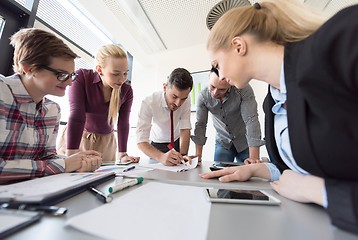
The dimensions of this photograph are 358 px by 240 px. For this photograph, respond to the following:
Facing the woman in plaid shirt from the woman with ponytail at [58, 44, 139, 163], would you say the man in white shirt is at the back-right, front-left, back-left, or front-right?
back-left

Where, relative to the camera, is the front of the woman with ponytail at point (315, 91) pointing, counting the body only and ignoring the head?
to the viewer's left

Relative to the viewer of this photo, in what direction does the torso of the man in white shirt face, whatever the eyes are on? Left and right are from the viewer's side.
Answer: facing the viewer and to the right of the viewer

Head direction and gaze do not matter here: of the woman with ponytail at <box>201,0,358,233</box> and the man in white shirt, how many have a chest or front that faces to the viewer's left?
1

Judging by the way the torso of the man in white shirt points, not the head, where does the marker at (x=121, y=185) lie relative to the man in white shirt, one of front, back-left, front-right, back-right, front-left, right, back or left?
front-right

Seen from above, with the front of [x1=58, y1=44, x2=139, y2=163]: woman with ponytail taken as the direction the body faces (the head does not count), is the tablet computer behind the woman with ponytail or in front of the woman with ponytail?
in front

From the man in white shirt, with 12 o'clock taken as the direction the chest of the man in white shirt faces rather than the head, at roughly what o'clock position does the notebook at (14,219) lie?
The notebook is roughly at 2 o'clock from the man in white shirt.

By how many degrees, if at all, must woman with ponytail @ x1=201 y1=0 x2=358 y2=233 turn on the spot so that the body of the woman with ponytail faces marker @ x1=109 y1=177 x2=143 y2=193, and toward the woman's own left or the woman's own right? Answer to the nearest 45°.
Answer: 0° — they already face it

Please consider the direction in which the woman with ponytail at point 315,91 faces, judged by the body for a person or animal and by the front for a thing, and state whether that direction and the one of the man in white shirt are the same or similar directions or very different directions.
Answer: very different directions

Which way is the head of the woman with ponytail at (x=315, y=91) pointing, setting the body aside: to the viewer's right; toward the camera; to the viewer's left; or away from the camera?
to the viewer's left

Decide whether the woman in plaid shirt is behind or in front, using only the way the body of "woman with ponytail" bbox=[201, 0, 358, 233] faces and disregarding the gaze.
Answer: in front

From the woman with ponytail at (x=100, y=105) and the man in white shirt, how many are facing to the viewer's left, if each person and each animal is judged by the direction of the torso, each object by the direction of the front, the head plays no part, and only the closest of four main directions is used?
0

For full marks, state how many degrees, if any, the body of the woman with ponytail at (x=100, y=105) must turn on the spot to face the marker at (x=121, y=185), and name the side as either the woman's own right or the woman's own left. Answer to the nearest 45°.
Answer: approximately 45° to the woman's own right

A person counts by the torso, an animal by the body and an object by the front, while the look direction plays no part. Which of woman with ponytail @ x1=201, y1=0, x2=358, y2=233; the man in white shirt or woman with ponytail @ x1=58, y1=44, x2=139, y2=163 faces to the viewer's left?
woman with ponytail @ x1=201, y1=0, x2=358, y2=233
